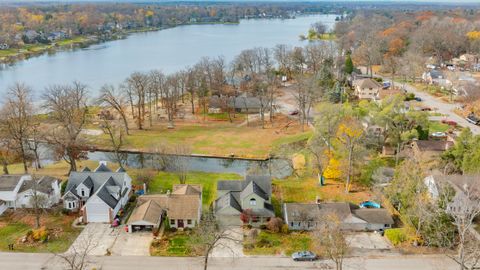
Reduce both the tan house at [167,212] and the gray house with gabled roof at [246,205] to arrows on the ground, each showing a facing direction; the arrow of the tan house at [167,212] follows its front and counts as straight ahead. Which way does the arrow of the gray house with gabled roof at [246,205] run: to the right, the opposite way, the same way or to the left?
the same way

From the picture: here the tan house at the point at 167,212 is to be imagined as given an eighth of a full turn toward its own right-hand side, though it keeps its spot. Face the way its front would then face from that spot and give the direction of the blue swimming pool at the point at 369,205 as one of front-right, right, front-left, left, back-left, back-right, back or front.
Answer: back-left

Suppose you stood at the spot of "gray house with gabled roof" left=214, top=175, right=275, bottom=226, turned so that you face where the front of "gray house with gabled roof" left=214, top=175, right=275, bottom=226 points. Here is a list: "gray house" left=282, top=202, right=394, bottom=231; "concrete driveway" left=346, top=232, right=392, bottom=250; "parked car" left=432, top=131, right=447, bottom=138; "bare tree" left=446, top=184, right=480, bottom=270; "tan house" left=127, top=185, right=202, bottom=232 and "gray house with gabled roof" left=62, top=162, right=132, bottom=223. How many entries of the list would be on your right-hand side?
2

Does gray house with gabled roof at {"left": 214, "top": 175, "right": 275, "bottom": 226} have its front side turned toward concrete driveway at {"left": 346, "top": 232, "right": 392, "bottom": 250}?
no

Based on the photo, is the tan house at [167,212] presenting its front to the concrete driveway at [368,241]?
no

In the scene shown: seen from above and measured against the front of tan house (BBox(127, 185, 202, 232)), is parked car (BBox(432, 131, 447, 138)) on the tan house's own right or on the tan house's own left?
on the tan house's own left

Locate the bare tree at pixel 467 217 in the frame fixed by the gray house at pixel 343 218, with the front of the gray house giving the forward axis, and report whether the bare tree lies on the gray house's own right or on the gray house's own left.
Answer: on the gray house's own left

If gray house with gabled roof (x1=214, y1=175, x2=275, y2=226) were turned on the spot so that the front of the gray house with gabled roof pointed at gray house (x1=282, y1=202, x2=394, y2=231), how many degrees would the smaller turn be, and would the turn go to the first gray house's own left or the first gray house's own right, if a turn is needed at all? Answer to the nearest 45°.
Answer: approximately 90° to the first gray house's own left

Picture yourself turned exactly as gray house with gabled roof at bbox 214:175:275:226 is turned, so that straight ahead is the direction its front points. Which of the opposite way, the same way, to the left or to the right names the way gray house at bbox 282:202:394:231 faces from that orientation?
the same way

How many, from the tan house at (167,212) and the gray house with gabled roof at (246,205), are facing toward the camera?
2

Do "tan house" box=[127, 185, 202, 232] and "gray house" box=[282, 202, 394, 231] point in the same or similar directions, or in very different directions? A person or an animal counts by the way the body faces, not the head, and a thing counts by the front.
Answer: same or similar directions

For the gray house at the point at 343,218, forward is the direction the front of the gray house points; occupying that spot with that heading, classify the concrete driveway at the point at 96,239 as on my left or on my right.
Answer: on my right

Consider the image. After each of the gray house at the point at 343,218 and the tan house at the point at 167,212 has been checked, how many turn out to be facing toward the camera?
2

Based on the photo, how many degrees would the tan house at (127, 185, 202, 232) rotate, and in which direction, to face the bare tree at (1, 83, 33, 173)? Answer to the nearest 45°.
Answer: approximately 135° to its right

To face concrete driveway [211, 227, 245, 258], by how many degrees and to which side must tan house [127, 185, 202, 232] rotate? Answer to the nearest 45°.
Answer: approximately 45° to its left

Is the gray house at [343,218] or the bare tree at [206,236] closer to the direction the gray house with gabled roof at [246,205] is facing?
the bare tree

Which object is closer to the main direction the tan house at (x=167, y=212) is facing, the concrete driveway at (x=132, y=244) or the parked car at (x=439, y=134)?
the concrete driveway

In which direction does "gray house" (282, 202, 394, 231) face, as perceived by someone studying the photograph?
facing the viewer

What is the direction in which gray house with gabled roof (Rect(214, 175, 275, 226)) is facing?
toward the camera
